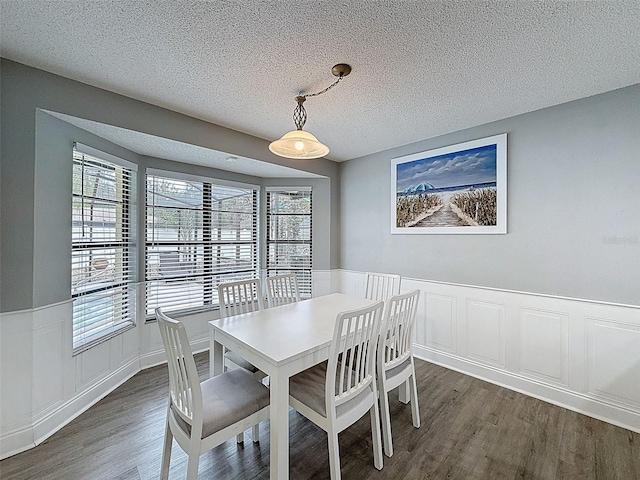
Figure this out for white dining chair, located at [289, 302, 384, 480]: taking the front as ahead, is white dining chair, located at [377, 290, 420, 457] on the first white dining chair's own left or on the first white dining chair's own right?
on the first white dining chair's own right

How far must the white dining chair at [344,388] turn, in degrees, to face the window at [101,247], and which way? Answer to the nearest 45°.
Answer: approximately 45° to its left

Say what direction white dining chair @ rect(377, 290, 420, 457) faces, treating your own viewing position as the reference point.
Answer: facing away from the viewer and to the left of the viewer

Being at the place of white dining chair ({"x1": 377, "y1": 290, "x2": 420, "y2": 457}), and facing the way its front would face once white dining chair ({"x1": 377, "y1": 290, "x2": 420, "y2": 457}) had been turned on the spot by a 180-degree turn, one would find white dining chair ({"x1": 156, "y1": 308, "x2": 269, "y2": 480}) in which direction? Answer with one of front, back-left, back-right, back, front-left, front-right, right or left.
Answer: right

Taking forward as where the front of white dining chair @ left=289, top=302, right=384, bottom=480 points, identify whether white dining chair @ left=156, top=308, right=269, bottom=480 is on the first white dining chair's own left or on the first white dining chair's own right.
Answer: on the first white dining chair's own left

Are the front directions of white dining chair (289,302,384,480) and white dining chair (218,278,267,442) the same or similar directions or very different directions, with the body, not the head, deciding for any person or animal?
very different directions

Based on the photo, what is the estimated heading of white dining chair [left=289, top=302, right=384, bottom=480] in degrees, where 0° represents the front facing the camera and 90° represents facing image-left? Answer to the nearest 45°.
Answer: approximately 135°

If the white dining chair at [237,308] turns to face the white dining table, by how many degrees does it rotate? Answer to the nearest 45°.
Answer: approximately 45° to its right
